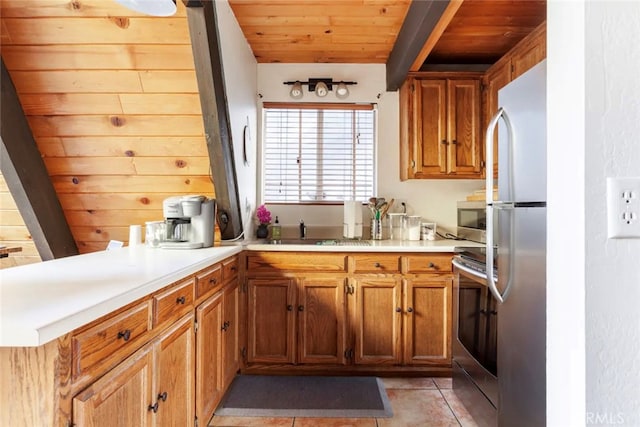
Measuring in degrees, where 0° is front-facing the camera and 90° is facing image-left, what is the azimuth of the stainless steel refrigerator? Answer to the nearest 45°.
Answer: approximately 45°

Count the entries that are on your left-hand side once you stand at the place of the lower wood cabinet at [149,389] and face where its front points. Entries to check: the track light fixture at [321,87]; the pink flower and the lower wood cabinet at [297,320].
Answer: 3

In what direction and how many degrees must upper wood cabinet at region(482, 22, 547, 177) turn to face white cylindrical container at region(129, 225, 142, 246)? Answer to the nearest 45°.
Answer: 0° — it already faces it

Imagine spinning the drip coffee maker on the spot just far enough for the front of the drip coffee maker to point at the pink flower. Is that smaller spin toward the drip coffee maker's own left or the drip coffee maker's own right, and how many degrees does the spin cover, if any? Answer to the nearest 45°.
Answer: approximately 180°

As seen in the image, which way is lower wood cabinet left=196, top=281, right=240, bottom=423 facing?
to the viewer's right

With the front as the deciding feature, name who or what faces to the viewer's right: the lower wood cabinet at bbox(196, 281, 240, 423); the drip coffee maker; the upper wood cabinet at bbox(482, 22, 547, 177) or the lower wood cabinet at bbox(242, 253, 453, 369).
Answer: the lower wood cabinet at bbox(196, 281, 240, 423)

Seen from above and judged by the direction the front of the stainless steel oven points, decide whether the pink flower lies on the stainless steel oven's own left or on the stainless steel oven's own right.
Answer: on the stainless steel oven's own right

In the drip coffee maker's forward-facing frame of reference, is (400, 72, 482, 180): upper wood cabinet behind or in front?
behind

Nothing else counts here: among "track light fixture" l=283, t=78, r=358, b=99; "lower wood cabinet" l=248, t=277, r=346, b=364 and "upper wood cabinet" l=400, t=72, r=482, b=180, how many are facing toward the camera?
3

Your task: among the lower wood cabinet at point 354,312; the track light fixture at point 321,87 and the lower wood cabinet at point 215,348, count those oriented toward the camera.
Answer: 2

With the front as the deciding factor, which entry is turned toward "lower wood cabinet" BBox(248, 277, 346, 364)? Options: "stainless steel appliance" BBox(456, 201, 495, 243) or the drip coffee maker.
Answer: the stainless steel appliance

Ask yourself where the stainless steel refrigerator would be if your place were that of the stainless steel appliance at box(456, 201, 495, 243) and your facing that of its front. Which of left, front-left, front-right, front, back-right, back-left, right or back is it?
front-left

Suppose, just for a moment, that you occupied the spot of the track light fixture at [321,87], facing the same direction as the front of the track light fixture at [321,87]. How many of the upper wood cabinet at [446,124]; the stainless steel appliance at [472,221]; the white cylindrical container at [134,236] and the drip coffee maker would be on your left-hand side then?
2

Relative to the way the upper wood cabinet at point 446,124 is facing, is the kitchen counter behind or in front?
in front
